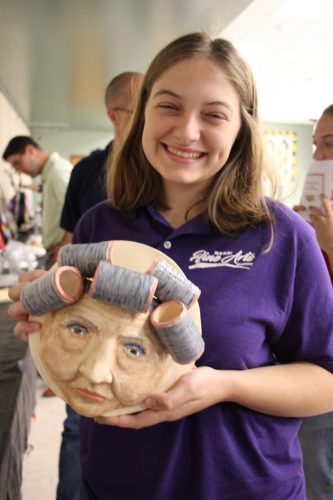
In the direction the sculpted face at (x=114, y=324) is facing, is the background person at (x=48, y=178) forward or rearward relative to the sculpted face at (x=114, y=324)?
rearward

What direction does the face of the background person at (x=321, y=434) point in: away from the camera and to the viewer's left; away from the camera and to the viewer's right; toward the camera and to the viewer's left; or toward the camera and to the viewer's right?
toward the camera and to the viewer's left

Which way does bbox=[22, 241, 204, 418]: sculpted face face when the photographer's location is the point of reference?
facing the viewer

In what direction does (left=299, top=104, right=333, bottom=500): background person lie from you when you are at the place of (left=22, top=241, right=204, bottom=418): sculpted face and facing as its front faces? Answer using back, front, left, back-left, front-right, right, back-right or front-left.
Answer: back-left

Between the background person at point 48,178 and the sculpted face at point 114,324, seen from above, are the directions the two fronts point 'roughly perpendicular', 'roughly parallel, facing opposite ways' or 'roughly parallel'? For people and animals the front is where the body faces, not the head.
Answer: roughly perpendicular

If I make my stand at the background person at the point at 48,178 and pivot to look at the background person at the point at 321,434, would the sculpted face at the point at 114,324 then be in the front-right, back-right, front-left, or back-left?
front-right
